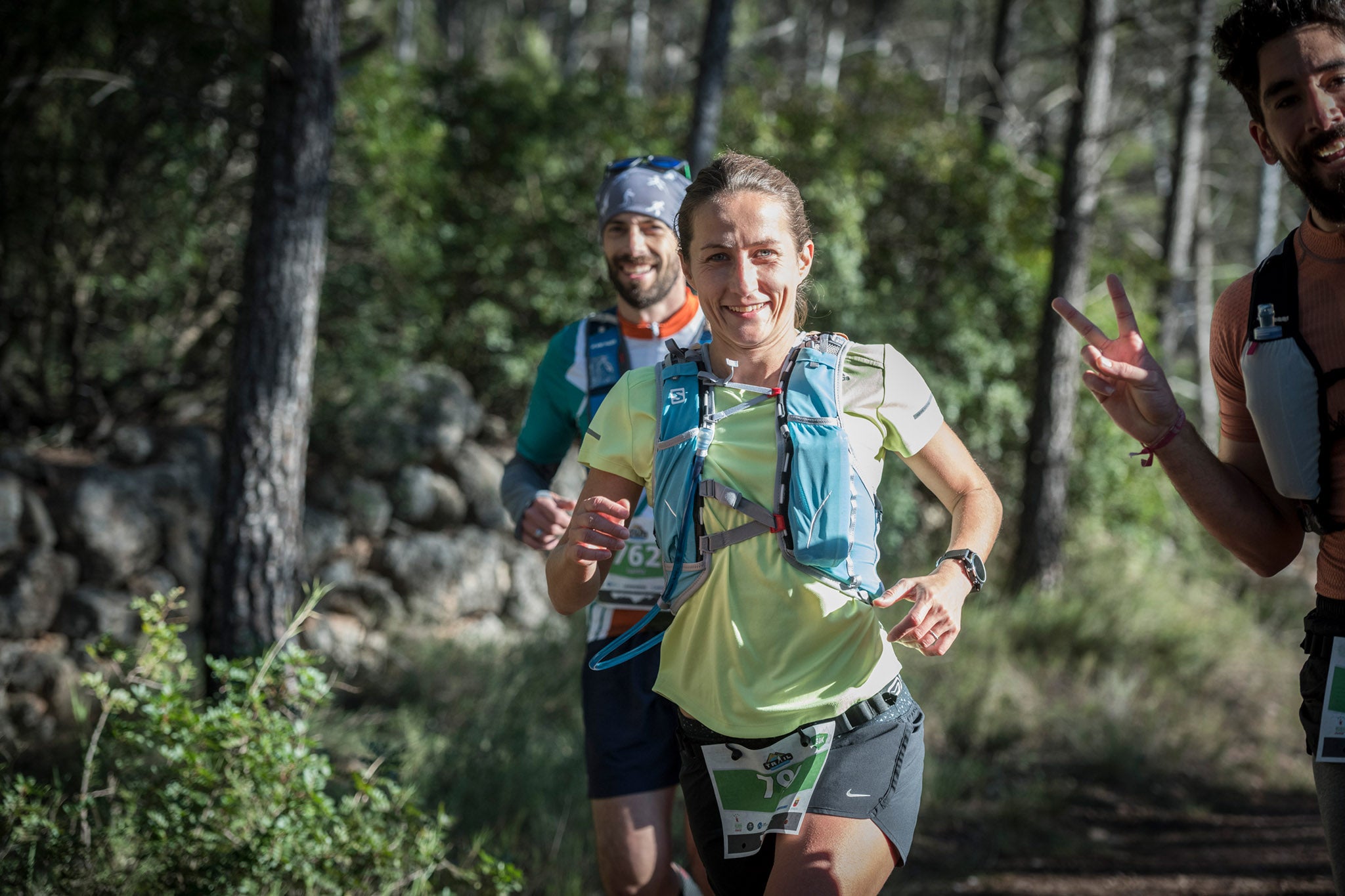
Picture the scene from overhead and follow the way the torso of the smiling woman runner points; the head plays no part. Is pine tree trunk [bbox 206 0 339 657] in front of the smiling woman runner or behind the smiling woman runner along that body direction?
behind

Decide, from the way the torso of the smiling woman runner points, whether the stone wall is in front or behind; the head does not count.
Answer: behind

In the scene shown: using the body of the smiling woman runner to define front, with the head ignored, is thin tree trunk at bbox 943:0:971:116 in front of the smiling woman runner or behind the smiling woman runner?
behind

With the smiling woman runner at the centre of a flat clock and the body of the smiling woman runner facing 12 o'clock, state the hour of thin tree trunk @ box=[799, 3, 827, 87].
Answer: The thin tree trunk is roughly at 6 o'clock from the smiling woman runner.

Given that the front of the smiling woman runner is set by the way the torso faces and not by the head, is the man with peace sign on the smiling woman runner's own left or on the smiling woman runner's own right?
on the smiling woman runner's own left

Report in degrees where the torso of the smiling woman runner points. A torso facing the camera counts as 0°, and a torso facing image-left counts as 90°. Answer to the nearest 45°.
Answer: approximately 0°

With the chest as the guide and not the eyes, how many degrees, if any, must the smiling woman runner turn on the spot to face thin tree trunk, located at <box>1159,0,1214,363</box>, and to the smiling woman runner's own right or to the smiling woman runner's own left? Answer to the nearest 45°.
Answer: approximately 180°

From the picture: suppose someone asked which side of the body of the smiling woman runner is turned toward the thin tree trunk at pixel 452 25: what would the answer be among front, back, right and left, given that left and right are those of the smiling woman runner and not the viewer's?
back

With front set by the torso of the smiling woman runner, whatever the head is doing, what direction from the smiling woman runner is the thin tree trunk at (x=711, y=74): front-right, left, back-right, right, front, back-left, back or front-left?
back
